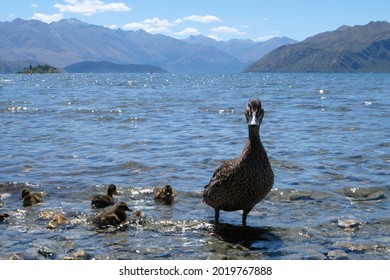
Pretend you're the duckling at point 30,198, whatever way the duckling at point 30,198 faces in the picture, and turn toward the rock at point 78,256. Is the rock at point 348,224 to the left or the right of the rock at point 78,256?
left

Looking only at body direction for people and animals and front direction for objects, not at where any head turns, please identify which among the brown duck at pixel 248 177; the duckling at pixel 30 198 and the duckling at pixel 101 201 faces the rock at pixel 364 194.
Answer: the duckling at pixel 101 201

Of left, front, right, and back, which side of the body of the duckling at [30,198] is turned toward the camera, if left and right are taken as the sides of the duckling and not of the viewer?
left

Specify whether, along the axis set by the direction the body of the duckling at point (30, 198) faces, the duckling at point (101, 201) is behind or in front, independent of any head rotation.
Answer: behind

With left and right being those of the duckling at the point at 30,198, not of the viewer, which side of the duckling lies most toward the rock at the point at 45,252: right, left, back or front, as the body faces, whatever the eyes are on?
left

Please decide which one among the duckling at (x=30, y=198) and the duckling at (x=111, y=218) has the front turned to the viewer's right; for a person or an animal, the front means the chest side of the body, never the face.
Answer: the duckling at (x=111, y=218)

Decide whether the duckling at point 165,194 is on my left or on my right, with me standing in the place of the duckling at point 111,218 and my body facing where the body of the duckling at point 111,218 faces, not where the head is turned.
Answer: on my left

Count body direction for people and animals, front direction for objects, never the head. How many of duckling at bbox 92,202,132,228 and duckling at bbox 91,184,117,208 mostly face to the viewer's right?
2

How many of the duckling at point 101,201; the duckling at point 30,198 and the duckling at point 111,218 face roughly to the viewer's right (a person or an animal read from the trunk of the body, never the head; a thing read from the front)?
2
